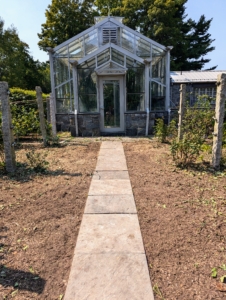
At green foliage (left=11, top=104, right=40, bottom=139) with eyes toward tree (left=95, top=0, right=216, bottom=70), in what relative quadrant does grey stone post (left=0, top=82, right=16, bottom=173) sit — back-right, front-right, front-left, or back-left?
back-right

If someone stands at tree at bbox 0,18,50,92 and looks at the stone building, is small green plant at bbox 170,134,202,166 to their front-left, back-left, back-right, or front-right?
front-right

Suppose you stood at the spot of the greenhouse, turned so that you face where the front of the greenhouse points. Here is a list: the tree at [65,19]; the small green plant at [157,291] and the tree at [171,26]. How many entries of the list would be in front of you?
1

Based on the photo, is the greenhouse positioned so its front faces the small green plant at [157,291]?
yes

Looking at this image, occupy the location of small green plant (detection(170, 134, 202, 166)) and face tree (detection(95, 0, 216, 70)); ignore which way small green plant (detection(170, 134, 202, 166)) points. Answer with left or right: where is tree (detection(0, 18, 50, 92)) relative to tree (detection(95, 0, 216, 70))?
left

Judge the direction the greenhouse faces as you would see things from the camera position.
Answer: facing the viewer

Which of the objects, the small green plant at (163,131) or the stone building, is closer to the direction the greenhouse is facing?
the small green plant

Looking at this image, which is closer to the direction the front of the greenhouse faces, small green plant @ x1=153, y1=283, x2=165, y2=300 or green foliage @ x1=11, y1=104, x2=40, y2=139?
the small green plant

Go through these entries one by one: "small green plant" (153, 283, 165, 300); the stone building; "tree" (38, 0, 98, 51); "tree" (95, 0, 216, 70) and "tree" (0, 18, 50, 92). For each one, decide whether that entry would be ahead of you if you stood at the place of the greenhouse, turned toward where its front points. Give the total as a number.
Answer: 1

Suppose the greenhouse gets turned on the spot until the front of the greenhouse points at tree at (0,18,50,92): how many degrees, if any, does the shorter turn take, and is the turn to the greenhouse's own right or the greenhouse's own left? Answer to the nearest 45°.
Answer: approximately 135° to the greenhouse's own right

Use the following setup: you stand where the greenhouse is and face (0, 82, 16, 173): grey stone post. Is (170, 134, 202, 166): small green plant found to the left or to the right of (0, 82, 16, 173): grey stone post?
left

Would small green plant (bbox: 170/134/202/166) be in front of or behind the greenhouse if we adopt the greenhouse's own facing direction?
in front

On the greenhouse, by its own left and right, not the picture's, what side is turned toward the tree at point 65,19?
back

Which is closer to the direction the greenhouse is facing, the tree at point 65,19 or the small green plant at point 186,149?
the small green plant

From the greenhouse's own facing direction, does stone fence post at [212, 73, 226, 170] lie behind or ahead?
ahead

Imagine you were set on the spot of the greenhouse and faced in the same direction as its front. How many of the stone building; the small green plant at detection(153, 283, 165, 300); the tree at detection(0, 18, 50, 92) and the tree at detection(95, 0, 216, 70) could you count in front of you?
1
